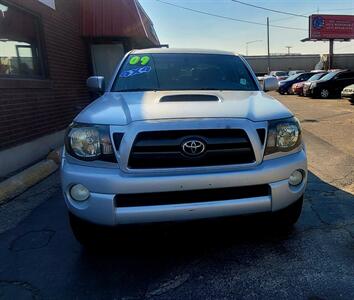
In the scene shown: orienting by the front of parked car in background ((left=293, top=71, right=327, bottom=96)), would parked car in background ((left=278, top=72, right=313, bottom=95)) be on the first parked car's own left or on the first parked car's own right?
on the first parked car's own right

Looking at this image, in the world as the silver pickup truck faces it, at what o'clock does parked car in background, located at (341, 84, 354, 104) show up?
The parked car in background is roughly at 7 o'clock from the silver pickup truck.

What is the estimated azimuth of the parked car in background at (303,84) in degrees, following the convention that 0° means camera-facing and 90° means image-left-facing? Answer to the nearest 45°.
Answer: approximately 45°

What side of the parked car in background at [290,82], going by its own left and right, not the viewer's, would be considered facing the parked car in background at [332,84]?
left

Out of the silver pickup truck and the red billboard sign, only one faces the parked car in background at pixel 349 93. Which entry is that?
the red billboard sign

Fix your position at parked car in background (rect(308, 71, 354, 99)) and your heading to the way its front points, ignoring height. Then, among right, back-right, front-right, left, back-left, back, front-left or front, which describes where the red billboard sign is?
back-right

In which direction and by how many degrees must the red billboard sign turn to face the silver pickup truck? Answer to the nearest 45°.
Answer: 0° — it already faces it

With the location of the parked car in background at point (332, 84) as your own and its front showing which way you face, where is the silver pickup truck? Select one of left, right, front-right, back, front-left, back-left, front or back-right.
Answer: front-left

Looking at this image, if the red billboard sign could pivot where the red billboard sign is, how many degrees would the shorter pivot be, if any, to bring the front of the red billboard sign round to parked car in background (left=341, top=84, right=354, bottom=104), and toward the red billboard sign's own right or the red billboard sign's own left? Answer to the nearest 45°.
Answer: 0° — it already faces it

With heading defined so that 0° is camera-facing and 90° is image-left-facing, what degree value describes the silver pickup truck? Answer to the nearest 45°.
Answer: approximately 0°

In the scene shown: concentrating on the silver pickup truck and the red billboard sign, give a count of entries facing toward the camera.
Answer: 2
